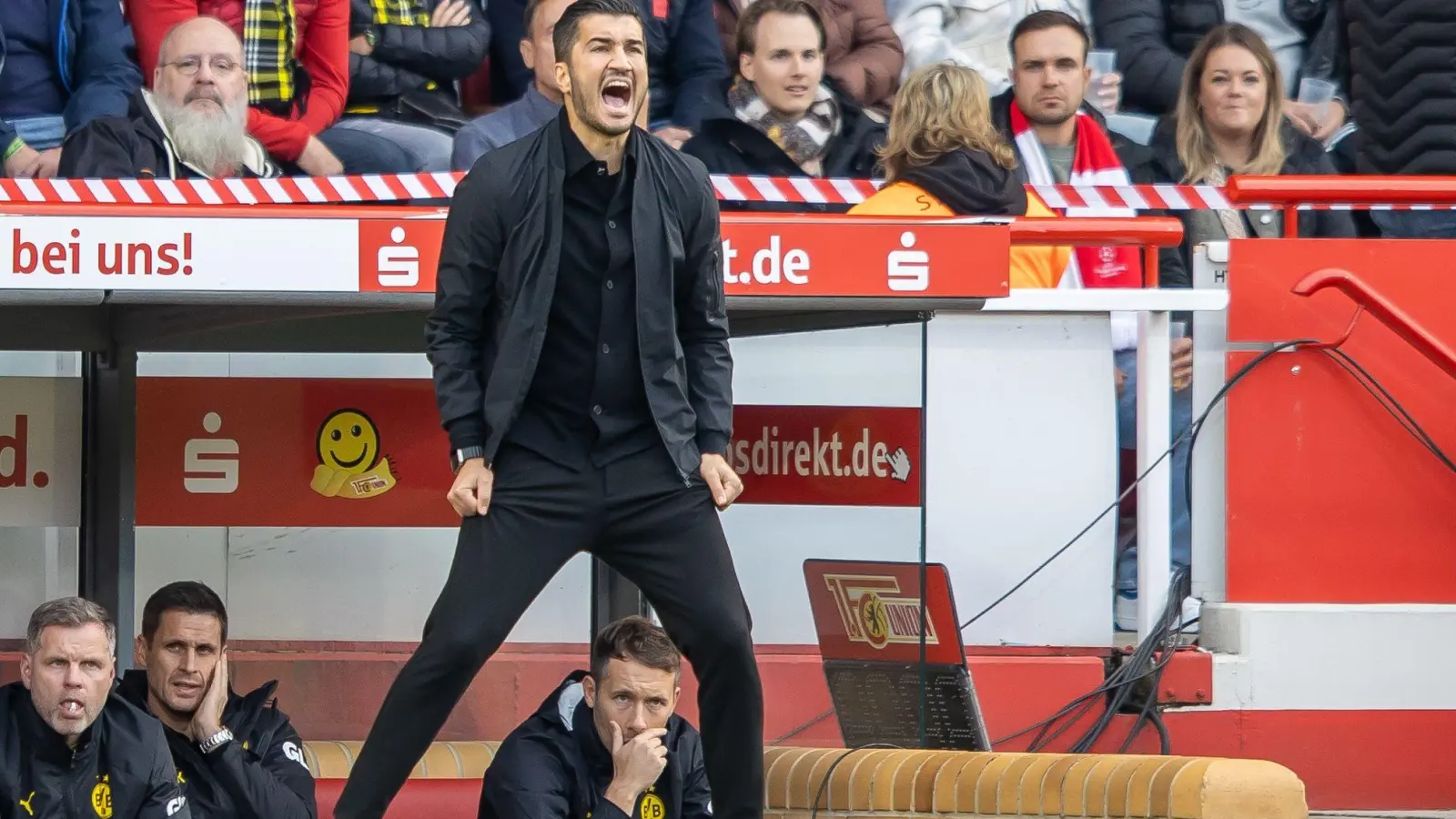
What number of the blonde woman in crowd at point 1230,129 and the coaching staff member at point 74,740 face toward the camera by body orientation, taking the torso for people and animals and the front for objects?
2

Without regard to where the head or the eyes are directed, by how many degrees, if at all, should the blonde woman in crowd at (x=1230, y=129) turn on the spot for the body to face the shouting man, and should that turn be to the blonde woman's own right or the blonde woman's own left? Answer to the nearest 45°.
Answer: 0° — they already face them

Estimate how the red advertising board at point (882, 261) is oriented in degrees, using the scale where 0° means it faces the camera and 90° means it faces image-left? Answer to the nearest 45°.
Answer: approximately 0°

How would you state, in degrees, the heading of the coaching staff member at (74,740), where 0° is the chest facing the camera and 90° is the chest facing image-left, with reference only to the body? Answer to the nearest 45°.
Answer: approximately 0°

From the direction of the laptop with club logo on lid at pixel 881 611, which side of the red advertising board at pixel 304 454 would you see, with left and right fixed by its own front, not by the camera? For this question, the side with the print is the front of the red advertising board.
left

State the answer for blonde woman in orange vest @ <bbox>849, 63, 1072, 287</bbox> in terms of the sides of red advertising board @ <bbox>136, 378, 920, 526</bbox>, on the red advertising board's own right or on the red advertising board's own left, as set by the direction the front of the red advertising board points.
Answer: on the red advertising board's own left
